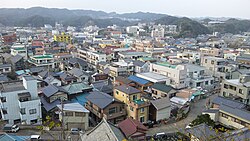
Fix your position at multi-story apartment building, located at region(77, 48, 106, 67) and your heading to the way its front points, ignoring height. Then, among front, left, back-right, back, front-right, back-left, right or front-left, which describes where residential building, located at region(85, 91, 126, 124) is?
front-left

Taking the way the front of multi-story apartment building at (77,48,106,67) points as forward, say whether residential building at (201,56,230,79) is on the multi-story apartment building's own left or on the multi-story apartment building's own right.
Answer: on the multi-story apartment building's own left

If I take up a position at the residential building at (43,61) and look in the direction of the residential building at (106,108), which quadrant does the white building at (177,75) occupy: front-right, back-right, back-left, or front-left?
front-left

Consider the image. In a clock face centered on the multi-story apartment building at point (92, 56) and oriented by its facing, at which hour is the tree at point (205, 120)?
The tree is roughly at 10 o'clock from the multi-story apartment building.

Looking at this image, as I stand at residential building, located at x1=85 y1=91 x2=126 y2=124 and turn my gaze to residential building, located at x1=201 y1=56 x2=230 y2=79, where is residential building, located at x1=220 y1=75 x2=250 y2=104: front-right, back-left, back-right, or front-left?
front-right

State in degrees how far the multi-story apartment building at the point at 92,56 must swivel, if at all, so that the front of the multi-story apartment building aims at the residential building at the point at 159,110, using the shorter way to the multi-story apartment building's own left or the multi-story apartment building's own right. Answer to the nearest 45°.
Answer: approximately 45° to the multi-story apartment building's own left

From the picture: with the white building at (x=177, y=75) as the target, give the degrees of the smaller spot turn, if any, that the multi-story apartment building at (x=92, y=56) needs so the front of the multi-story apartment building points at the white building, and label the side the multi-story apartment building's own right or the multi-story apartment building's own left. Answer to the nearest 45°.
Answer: approximately 90° to the multi-story apartment building's own left

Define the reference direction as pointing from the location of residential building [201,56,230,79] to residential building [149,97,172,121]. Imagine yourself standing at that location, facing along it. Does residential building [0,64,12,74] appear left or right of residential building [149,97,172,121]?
right

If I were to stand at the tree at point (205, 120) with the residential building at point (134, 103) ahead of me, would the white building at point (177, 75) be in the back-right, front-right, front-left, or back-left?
front-right

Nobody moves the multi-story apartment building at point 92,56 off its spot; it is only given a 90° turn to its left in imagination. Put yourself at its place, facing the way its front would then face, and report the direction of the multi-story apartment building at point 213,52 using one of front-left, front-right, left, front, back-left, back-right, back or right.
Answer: front-left

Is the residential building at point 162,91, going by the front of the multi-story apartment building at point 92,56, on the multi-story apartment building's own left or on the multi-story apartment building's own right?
on the multi-story apartment building's own left

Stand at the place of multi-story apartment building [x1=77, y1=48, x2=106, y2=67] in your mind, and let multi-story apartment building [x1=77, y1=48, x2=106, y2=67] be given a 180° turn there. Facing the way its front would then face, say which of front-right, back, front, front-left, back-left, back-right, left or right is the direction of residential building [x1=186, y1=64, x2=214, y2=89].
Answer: right

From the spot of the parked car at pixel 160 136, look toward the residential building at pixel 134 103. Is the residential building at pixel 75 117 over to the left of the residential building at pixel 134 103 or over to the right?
left

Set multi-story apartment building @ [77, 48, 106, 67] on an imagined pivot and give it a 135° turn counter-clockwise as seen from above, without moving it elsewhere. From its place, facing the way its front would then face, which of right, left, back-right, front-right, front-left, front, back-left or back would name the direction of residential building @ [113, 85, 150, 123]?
right

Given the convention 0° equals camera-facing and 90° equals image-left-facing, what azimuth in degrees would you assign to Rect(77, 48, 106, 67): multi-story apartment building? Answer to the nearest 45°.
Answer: approximately 45°
